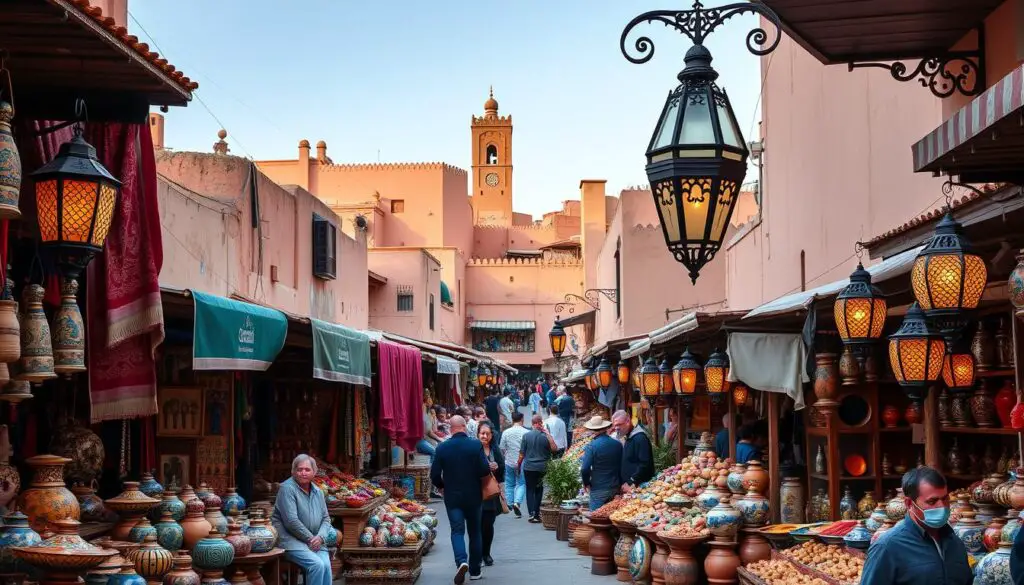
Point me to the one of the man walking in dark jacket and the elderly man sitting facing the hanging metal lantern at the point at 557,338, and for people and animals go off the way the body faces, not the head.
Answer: the man walking in dark jacket

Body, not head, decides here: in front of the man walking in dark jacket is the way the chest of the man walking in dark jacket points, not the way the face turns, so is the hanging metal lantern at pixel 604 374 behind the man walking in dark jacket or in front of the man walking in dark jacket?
in front

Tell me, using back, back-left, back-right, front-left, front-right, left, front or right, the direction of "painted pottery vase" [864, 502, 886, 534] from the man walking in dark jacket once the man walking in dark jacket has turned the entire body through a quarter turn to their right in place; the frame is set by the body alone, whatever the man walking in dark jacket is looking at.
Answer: front-right

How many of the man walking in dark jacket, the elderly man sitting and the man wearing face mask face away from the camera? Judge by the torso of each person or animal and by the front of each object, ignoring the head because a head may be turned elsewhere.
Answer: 1

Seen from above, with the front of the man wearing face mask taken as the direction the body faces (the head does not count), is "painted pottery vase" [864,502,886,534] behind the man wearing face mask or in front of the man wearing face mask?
behind

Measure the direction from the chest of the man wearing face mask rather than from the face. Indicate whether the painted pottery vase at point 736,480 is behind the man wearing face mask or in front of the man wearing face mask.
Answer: behind

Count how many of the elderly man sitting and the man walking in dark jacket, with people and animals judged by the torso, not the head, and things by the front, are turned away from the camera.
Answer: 1

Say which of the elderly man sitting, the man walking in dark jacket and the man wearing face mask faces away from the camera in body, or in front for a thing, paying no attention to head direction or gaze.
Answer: the man walking in dark jacket

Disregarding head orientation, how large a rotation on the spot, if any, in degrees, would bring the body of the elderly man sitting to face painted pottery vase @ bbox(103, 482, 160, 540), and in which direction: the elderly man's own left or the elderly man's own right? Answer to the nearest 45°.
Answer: approximately 90° to the elderly man's own right

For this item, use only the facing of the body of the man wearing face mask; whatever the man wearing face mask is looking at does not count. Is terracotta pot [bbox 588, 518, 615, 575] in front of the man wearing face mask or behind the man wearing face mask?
behind

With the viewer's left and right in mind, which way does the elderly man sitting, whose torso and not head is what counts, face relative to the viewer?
facing the viewer and to the right of the viewer

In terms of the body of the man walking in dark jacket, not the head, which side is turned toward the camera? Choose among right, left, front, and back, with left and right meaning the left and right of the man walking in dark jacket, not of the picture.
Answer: back
